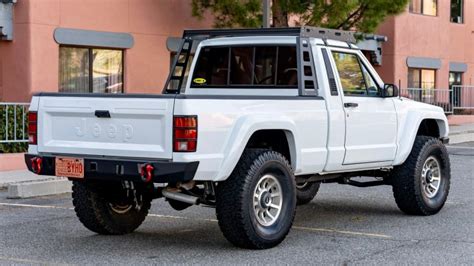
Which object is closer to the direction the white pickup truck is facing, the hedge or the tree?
the tree

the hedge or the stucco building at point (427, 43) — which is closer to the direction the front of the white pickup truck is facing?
the stucco building

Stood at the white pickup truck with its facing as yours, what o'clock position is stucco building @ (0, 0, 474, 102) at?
The stucco building is roughly at 10 o'clock from the white pickup truck.

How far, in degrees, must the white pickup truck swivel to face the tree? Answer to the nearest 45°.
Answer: approximately 45° to its left

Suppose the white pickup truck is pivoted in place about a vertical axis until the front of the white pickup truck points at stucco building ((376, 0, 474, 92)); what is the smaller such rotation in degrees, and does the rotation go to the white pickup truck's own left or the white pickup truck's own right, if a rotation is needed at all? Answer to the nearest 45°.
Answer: approximately 45° to the white pickup truck's own left

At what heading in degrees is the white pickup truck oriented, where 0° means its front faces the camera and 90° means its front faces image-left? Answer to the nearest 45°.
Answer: approximately 225°

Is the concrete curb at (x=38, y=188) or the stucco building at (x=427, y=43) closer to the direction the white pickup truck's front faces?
the stucco building

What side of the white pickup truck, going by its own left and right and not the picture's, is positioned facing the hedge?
left

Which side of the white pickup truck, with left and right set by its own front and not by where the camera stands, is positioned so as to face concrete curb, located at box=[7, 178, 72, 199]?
left
